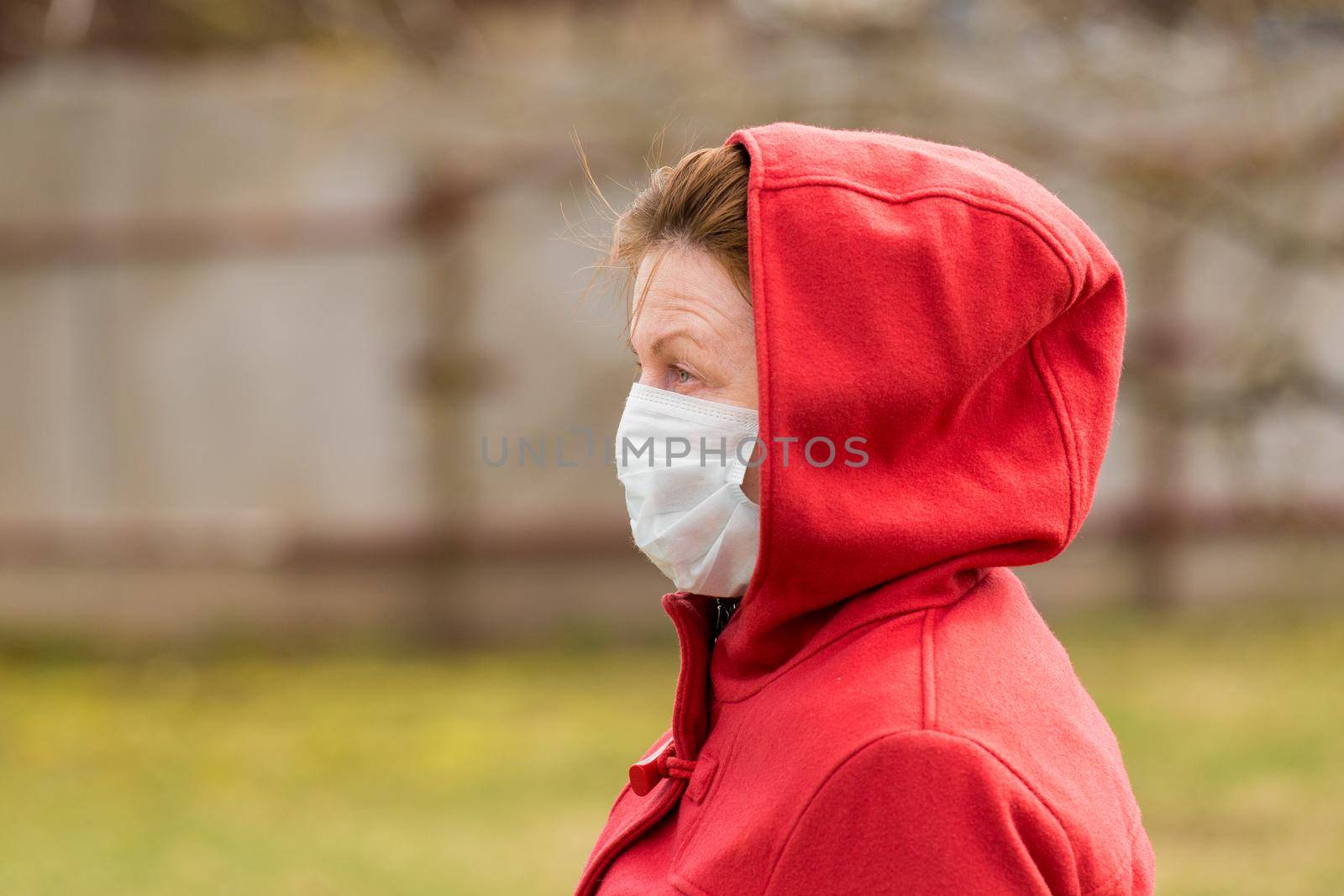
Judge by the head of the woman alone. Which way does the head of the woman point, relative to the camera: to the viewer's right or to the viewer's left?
to the viewer's left

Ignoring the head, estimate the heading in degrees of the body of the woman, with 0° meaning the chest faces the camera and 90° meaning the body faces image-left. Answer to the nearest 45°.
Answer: approximately 90°
